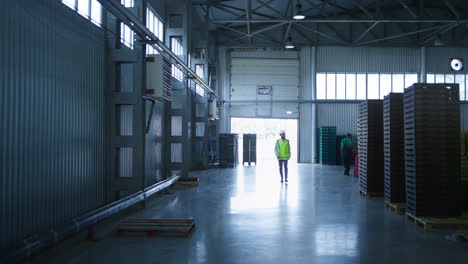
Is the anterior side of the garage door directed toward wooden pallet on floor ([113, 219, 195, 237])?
yes

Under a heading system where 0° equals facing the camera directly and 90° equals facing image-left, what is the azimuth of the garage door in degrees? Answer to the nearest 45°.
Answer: approximately 0°

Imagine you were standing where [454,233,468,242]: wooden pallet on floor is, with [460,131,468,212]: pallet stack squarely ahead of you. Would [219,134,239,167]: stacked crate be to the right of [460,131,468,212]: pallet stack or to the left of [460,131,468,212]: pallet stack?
left

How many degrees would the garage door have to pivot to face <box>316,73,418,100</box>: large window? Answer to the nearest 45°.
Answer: approximately 90° to its left

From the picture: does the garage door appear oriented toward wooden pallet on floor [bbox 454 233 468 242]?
yes

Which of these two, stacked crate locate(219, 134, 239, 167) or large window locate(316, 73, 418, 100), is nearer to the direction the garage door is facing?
the stacked crate

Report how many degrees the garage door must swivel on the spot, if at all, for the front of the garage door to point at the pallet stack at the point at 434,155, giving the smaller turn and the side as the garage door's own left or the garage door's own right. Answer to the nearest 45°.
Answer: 0° — it already faces it
